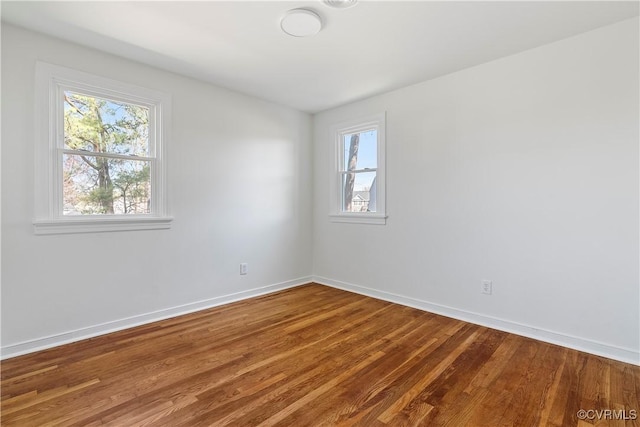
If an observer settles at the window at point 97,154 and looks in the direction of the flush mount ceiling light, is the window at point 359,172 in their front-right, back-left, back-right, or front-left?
front-left

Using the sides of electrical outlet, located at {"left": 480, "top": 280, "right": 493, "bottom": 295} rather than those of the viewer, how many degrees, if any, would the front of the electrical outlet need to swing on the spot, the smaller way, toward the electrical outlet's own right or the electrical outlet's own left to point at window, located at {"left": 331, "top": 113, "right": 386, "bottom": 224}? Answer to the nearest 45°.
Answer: approximately 45° to the electrical outlet's own right

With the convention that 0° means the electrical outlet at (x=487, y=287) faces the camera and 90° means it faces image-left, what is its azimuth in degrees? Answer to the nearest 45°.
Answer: approximately 45°

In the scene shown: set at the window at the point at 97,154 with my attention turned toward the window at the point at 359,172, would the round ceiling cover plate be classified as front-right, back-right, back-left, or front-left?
front-right
